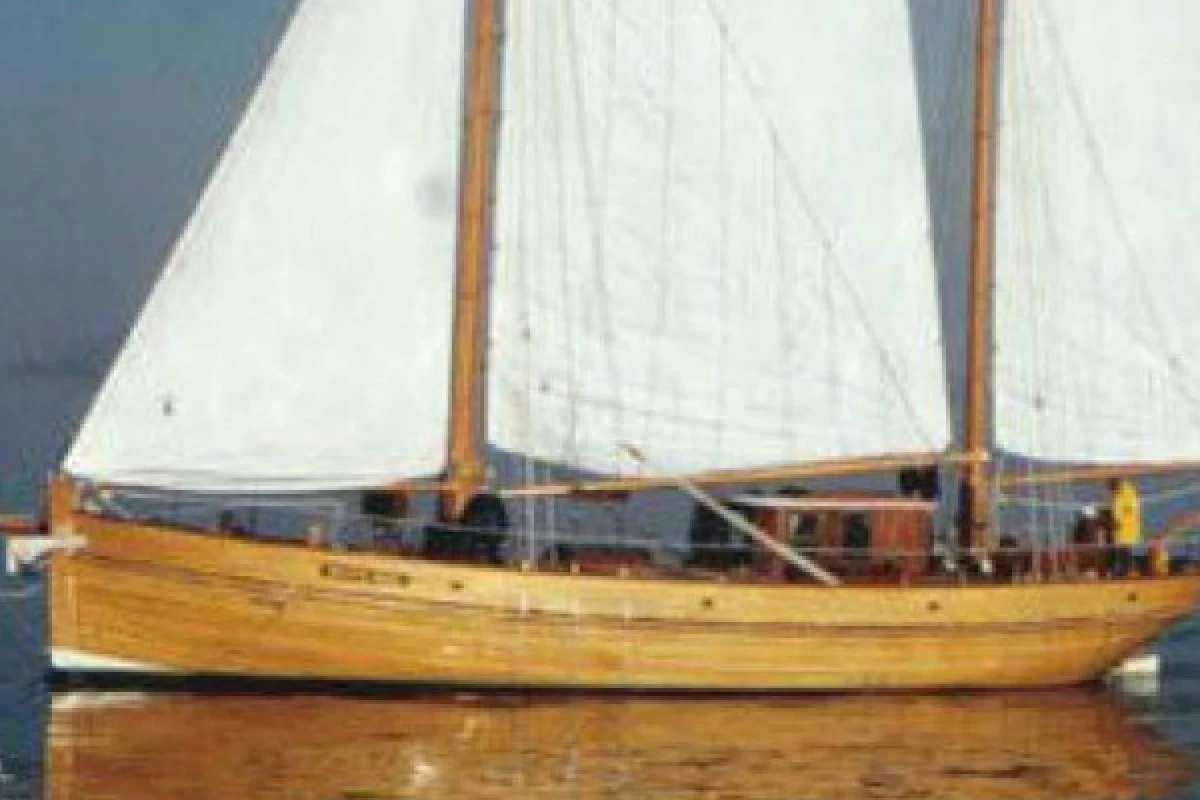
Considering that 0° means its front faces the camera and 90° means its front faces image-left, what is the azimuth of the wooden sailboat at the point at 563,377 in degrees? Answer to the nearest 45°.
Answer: approximately 90°
